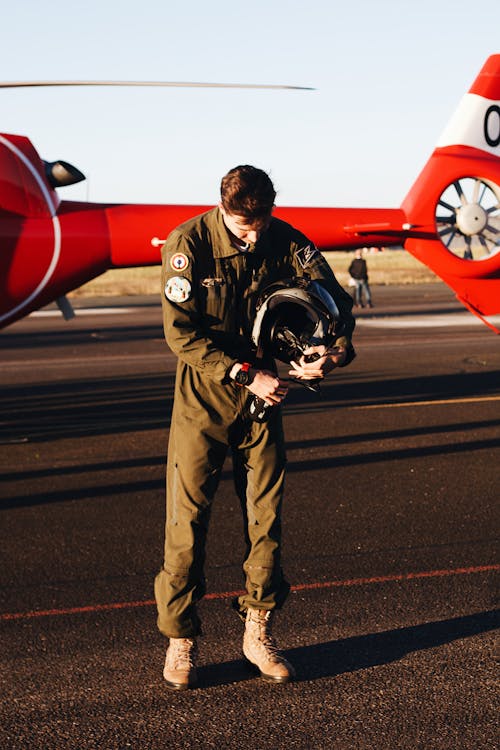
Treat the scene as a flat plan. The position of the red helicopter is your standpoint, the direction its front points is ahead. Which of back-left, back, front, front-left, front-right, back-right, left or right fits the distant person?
right

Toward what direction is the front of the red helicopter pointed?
to the viewer's left

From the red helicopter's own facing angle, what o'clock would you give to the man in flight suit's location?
The man in flight suit is roughly at 9 o'clock from the red helicopter.
